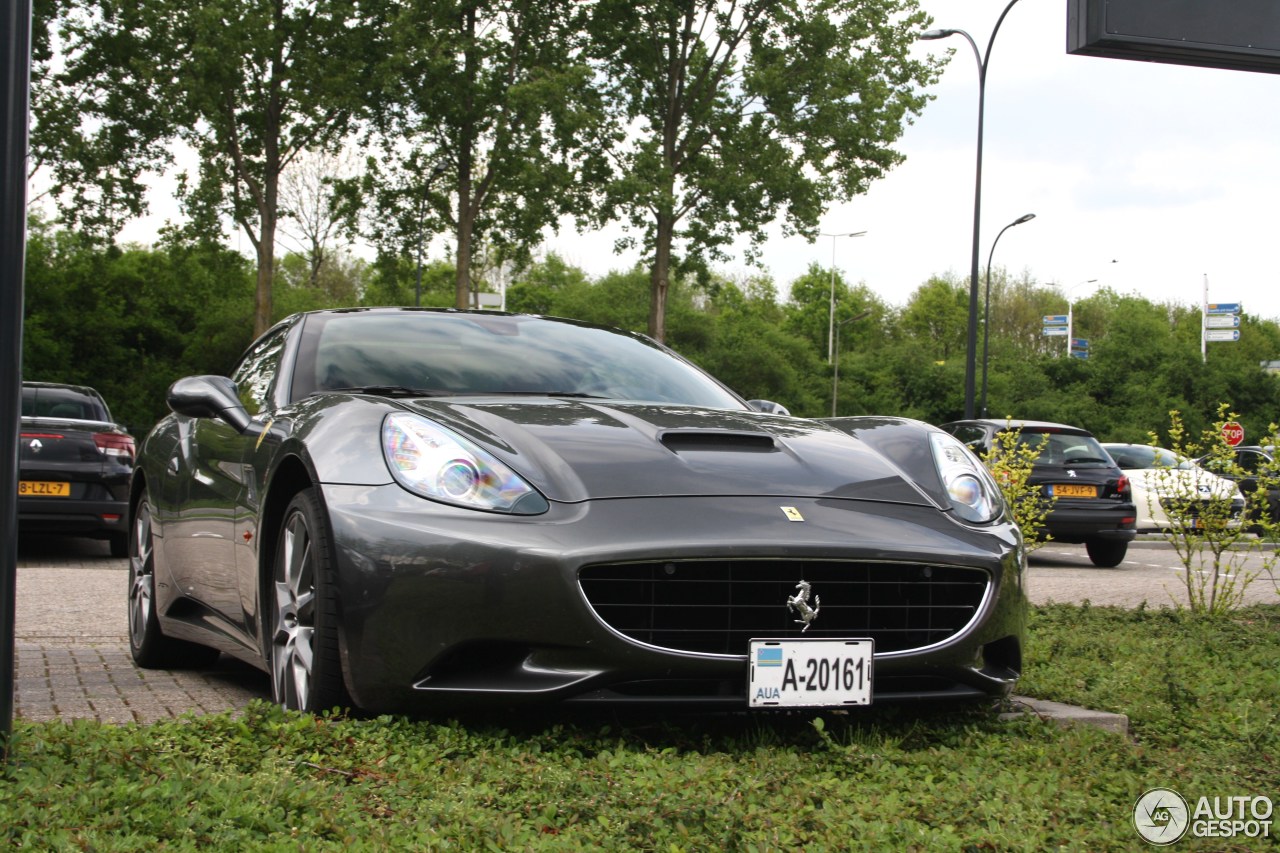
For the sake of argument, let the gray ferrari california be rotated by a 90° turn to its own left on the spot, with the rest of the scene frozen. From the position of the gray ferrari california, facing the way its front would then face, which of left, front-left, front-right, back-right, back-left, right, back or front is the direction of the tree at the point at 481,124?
front-left

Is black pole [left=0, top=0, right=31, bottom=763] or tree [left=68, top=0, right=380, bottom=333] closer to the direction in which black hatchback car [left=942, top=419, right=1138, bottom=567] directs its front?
the tree

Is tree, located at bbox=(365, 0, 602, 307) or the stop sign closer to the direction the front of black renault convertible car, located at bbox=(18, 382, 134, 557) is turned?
the tree

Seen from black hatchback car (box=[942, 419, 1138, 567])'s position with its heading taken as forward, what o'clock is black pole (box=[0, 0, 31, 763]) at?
The black pole is roughly at 8 o'clock from the black hatchback car.

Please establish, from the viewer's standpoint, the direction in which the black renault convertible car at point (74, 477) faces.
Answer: facing away from the viewer

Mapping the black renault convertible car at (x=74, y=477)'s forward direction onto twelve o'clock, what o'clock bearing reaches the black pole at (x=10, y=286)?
The black pole is roughly at 6 o'clock from the black renault convertible car.

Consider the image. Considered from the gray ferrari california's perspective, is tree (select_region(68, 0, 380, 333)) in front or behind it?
behind

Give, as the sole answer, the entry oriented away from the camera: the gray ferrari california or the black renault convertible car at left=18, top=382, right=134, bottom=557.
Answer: the black renault convertible car

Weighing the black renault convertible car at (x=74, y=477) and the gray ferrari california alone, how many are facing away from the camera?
1

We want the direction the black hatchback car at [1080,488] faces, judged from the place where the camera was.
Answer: facing away from the viewer and to the left of the viewer

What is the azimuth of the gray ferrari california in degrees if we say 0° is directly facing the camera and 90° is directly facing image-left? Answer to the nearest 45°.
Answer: approximately 315°

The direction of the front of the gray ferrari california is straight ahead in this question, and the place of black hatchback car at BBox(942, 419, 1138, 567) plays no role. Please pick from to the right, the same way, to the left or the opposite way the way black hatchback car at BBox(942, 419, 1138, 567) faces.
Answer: the opposite way

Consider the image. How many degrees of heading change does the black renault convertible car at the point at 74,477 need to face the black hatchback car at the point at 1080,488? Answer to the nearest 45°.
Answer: approximately 90° to its right
